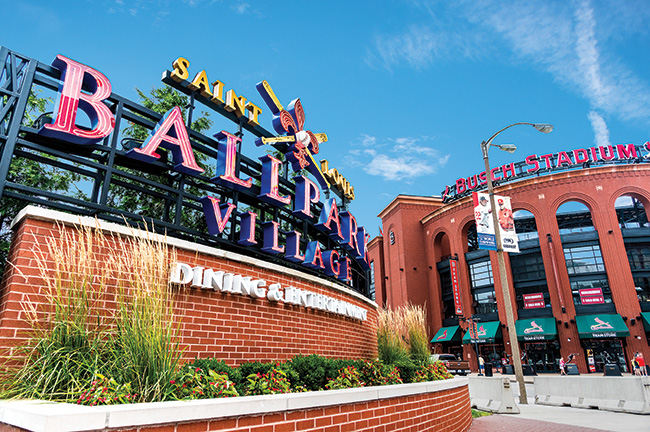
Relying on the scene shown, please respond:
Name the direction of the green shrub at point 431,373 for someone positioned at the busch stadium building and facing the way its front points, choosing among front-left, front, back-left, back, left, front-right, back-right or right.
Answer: front-left

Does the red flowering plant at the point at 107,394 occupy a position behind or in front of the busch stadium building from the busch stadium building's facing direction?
in front

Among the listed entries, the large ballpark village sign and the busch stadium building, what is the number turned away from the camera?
0

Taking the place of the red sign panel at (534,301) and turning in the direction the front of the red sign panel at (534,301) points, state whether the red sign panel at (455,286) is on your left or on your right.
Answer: on your right

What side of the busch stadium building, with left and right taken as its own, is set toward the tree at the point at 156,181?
front

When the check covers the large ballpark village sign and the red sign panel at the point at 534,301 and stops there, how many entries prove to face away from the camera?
0

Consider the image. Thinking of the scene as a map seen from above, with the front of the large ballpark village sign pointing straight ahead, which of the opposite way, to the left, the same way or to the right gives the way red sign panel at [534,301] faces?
to the right

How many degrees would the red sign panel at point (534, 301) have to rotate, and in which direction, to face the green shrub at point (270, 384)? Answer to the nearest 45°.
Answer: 0° — it already faces it

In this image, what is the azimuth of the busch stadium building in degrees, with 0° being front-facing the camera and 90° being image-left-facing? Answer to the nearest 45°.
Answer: approximately 45°

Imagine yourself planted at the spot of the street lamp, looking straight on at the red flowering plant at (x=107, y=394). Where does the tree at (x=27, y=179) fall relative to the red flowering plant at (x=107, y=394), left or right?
right

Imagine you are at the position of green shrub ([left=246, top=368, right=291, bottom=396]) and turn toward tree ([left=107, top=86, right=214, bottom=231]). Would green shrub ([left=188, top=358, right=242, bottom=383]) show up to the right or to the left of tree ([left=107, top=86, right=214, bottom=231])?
left

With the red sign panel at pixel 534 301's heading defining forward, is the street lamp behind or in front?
in front

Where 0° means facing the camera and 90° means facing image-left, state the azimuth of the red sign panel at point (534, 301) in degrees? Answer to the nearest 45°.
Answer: approximately 0°

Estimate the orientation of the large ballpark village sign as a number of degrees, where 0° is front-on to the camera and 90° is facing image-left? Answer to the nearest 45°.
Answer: approximately 315°
